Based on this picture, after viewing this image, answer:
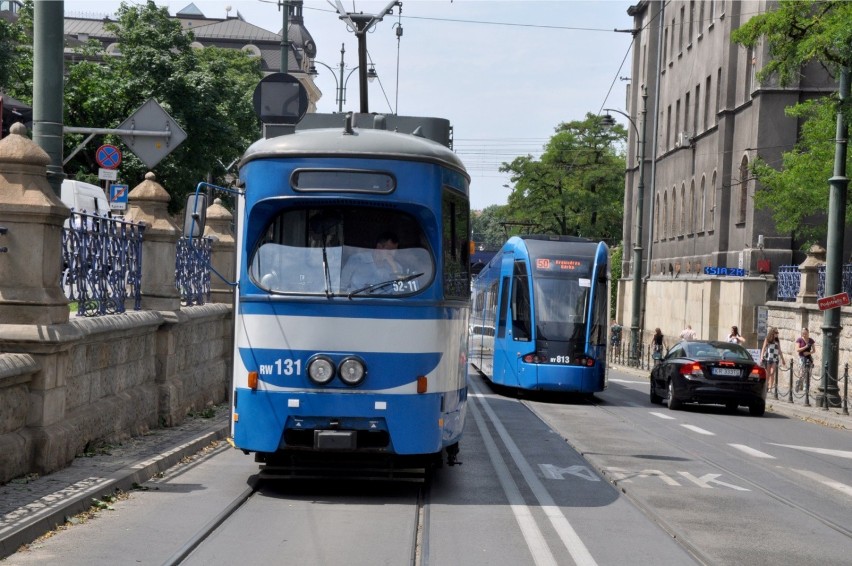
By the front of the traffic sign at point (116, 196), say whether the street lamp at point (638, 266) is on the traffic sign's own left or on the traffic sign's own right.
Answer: on the traffic sign's own left

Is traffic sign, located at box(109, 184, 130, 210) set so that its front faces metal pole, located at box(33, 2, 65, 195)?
yes

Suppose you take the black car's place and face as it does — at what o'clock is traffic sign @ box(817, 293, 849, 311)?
The traffic sign is roughly at 3 o'clock from the black car.

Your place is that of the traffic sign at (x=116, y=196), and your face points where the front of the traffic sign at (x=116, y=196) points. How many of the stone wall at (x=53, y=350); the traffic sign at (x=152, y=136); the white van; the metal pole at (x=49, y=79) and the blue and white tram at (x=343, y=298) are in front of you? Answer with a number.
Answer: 4

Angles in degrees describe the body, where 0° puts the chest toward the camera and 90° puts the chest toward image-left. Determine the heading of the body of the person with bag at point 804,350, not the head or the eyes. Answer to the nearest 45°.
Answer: approximately 0°

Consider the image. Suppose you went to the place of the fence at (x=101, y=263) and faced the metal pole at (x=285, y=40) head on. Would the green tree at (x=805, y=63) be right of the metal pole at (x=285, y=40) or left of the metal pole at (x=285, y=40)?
right

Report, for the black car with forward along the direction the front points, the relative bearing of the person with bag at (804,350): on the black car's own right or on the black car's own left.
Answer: on the black car's own right
